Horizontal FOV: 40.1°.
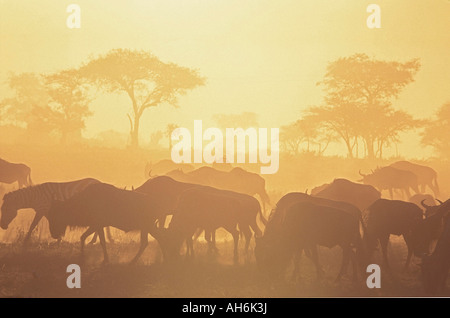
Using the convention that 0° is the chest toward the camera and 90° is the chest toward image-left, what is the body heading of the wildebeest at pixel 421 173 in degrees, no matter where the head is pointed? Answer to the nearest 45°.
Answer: approximately 90°

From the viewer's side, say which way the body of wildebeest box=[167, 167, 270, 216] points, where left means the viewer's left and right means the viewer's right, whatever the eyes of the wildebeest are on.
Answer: facing to the left of the viewer

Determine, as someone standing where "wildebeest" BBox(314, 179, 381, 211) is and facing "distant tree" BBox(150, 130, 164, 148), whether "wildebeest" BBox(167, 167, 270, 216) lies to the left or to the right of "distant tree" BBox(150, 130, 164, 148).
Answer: left

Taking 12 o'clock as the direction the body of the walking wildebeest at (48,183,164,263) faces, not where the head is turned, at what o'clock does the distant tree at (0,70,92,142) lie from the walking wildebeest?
The distant tree is roughly at 3 o'clock from the walking wildebeest.

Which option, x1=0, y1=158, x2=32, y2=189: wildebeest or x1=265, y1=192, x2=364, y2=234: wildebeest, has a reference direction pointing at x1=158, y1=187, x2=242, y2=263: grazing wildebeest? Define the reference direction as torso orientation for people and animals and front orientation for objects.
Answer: x1=265, y1=192, x2=364, y2=234: wildebeest

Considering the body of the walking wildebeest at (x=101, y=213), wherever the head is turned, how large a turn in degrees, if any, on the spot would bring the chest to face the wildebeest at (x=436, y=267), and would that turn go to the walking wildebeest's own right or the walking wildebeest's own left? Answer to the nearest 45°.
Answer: approximately 135° to the walking wildebeest's own left

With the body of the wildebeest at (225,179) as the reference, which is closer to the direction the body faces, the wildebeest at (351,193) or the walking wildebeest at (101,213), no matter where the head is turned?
the walking wildebeest

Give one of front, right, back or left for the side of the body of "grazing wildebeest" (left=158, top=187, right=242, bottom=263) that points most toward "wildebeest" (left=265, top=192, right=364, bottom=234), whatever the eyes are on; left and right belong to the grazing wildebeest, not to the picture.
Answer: back

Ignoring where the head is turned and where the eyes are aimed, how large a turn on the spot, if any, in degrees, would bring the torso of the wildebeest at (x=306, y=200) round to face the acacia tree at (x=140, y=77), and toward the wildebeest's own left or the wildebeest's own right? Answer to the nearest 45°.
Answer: approximately 45° to the wildebeest's own right

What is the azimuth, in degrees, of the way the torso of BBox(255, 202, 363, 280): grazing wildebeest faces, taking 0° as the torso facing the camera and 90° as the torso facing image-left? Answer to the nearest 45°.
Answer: approximately 90°

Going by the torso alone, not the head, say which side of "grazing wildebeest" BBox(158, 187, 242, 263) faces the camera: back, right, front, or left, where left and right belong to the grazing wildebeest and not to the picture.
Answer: left

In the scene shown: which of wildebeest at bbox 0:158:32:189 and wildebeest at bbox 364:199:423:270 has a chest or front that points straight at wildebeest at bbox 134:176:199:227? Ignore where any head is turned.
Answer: wildebeest at bbox 364:199:423:270

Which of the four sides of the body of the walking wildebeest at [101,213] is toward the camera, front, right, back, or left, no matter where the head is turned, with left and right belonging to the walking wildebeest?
left

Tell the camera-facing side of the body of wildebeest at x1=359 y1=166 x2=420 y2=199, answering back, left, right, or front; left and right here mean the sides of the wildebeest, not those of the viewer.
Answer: left

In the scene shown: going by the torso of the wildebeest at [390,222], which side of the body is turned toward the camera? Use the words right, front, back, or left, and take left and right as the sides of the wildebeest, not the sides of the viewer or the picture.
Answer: left

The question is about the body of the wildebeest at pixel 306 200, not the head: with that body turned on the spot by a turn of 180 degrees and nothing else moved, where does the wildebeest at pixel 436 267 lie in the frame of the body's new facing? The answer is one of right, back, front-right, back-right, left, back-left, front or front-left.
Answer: front-right

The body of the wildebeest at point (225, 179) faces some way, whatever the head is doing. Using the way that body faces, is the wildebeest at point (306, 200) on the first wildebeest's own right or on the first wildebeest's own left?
on the first wildebeest's own left

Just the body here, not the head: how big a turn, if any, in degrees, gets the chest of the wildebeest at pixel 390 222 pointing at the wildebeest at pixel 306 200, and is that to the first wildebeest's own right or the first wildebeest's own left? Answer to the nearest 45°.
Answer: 0° — it already faces it

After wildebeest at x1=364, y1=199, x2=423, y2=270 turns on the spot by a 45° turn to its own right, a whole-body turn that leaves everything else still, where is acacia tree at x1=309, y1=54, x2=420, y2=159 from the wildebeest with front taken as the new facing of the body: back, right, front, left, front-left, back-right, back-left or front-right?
front-right

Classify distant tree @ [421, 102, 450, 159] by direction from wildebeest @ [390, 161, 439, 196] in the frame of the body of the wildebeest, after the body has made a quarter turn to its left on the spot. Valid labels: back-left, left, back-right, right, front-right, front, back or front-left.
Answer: back
